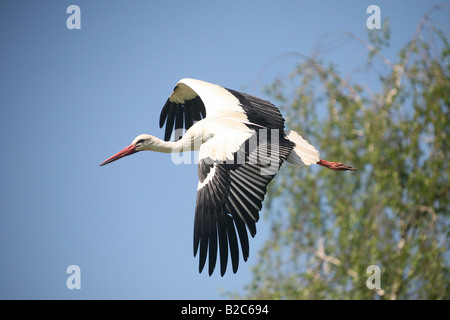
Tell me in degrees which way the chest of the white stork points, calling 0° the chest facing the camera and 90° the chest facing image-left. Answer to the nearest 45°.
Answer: approximately 90°
